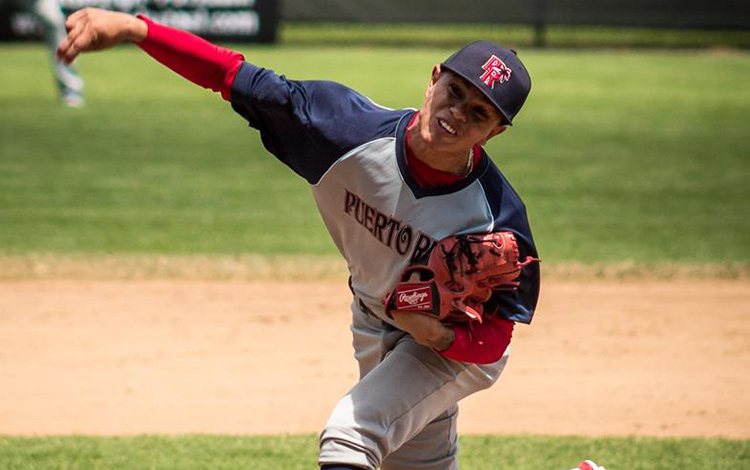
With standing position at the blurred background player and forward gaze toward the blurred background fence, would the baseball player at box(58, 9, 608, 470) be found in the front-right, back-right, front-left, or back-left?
back-right

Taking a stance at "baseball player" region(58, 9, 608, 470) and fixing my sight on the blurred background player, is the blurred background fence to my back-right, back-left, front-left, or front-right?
front-right

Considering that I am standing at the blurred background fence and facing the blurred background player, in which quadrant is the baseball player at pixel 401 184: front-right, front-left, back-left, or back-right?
front-left

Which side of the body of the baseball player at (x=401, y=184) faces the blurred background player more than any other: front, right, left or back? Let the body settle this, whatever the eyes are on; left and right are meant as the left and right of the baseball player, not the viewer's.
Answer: back

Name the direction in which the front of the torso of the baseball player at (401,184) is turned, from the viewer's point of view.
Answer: toward the camera

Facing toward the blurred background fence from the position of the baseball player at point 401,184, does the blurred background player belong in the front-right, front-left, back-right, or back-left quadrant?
front-left

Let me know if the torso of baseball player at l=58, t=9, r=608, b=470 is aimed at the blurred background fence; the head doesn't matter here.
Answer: no

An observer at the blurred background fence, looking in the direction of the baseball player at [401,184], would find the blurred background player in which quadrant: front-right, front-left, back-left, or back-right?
front-right
